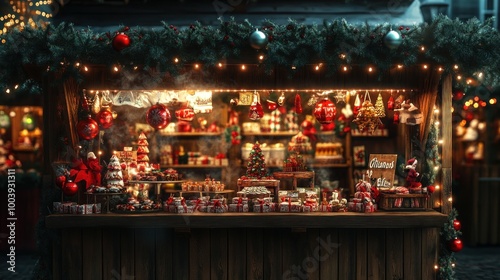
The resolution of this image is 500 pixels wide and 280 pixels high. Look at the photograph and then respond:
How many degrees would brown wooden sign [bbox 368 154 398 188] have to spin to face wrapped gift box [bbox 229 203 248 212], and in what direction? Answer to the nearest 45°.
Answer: approximately 45° to its right

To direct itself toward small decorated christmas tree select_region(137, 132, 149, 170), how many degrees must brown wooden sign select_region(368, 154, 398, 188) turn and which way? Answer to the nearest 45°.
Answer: approximately 90° to its right

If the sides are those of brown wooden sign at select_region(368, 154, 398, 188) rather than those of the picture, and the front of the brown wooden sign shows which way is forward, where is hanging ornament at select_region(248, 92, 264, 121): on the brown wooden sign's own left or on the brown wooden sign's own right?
on the brown wooden sign's own right

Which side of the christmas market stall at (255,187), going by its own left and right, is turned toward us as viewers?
front

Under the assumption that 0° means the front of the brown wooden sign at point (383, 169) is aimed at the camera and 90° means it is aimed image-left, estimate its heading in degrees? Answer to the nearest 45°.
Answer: approximately 0°

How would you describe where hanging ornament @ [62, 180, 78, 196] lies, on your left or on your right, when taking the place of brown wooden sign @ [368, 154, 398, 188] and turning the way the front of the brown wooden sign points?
on your right

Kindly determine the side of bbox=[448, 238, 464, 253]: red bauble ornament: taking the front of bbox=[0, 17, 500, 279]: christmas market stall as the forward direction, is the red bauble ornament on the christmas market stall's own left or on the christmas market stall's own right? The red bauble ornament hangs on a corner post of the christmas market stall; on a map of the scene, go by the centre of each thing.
on the christmas market stall's own left

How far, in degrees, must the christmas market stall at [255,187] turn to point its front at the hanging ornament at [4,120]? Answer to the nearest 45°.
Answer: approximately 135° to its right
